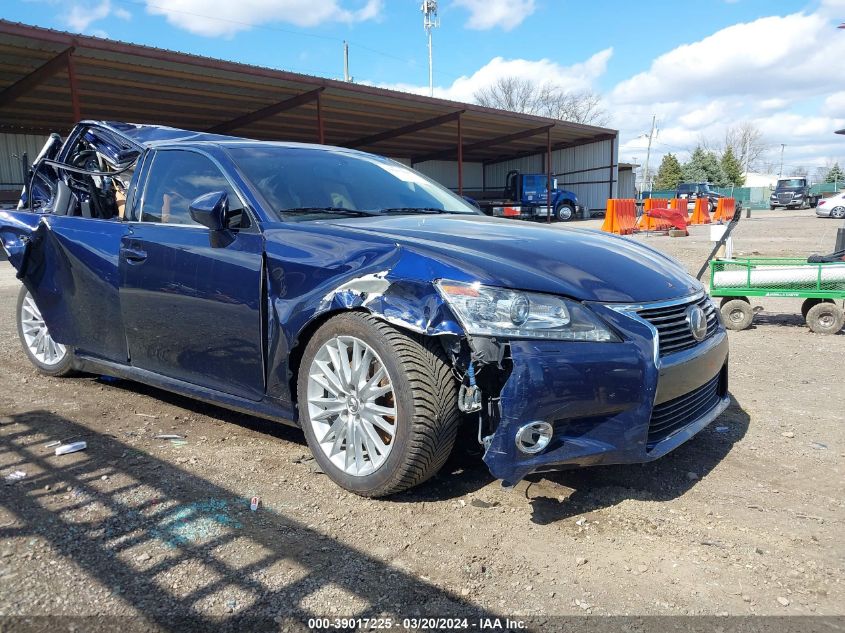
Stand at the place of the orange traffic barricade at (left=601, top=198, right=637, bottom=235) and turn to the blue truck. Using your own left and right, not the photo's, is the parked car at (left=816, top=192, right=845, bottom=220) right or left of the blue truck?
right

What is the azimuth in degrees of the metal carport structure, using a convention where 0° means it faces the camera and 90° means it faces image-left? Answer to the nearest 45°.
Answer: approximately 315°

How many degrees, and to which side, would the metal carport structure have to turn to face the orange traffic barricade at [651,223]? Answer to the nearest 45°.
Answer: approximately 45° to its left

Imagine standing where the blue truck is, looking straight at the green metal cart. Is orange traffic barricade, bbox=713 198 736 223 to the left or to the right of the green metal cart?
left

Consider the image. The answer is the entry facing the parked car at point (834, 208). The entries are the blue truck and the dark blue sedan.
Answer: the blue truck

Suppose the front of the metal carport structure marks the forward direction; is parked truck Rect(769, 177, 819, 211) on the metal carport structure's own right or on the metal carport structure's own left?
on the metal carport structure's own left

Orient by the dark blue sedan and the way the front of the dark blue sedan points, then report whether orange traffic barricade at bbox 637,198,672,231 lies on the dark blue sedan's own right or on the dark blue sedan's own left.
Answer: on the dark blue sedan's own left

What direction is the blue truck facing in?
to the viewer's right

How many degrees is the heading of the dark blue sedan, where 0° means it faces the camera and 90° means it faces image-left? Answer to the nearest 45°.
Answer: approximately 315°

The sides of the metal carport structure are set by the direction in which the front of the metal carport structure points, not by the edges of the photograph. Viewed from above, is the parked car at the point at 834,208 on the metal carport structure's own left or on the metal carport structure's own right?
on the metal carport structure's own left

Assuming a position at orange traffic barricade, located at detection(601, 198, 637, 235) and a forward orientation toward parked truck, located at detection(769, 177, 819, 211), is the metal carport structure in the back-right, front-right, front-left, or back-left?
back-left

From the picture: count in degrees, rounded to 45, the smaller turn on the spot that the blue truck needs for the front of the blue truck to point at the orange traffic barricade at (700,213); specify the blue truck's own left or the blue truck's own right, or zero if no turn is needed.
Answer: approximately 45° to the blue truck's own right

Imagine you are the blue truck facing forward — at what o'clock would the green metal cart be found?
The green metal cart is roughly at 3 o'clock from the blue truck.
